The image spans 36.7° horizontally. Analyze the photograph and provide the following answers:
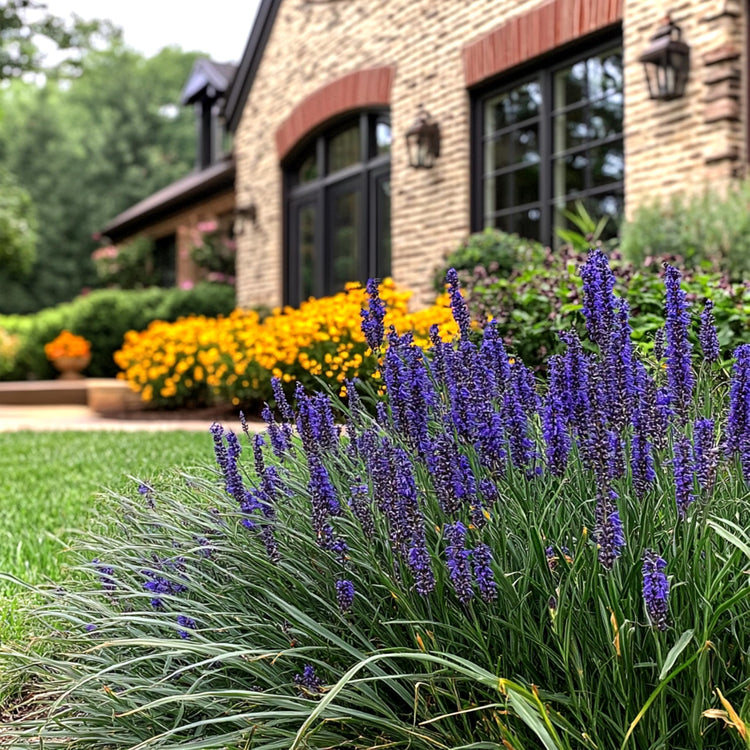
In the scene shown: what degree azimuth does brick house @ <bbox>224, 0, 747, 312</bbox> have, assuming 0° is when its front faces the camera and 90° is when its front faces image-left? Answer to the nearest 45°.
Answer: approximately 45°

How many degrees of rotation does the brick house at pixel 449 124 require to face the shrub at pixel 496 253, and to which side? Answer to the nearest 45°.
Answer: approximately 45° to its left

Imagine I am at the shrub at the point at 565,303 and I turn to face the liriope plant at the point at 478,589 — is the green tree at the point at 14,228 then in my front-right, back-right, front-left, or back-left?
back-right

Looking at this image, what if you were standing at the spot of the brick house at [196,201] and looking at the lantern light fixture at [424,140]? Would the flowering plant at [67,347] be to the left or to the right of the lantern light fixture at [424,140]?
right

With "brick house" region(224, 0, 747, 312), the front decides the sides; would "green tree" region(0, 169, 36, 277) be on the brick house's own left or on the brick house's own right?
on the brick house's own right

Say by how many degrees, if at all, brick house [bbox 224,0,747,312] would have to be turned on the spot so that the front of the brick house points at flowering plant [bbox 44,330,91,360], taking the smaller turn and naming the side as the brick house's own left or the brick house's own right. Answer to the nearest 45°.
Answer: approximately 90° to the brick house's own right

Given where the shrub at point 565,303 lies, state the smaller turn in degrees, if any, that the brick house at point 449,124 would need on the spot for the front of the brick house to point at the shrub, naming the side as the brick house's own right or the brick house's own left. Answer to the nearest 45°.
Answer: approximately 45° to the brick house's own left

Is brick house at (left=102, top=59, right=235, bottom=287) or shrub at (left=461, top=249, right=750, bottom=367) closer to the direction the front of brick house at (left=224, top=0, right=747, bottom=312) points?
the shrub

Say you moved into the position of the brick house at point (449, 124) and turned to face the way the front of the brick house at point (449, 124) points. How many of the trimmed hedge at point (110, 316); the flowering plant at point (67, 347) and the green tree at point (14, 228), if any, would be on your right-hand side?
3

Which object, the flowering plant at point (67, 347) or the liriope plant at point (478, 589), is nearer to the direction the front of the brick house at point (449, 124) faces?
the liriope plant

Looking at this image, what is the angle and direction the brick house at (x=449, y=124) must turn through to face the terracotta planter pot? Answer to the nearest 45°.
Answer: approximately 90° to its right

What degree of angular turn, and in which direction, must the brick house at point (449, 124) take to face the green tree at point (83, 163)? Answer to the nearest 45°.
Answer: approximately 90° to its right
